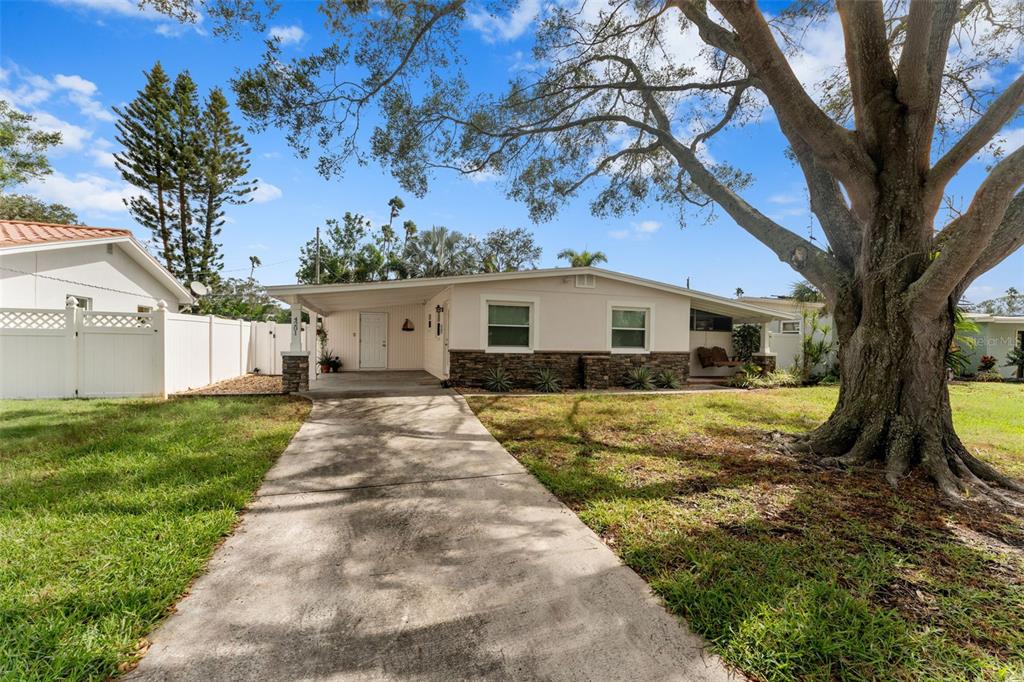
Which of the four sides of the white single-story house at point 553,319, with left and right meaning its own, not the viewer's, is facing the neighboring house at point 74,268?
right

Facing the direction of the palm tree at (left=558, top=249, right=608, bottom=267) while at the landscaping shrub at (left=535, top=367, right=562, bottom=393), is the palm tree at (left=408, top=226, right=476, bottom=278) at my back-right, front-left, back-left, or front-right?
front-left

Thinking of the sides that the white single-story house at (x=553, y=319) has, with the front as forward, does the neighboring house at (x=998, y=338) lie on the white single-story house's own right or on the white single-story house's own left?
on the white single-story house's own left

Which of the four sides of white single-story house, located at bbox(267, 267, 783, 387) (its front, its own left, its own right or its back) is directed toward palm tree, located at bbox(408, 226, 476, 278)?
back

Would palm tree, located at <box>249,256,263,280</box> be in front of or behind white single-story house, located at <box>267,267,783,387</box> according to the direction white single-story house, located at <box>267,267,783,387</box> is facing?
behind

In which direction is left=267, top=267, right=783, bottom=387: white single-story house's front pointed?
toward the camera

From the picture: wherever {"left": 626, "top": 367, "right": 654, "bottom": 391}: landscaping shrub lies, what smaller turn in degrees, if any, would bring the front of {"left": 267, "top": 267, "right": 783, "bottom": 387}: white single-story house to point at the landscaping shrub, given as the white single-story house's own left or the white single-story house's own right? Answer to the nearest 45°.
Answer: approximately 90° to the white single-story house's own left

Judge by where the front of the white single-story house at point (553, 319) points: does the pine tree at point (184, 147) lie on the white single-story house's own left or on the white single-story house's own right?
on the white single-story house's own right
